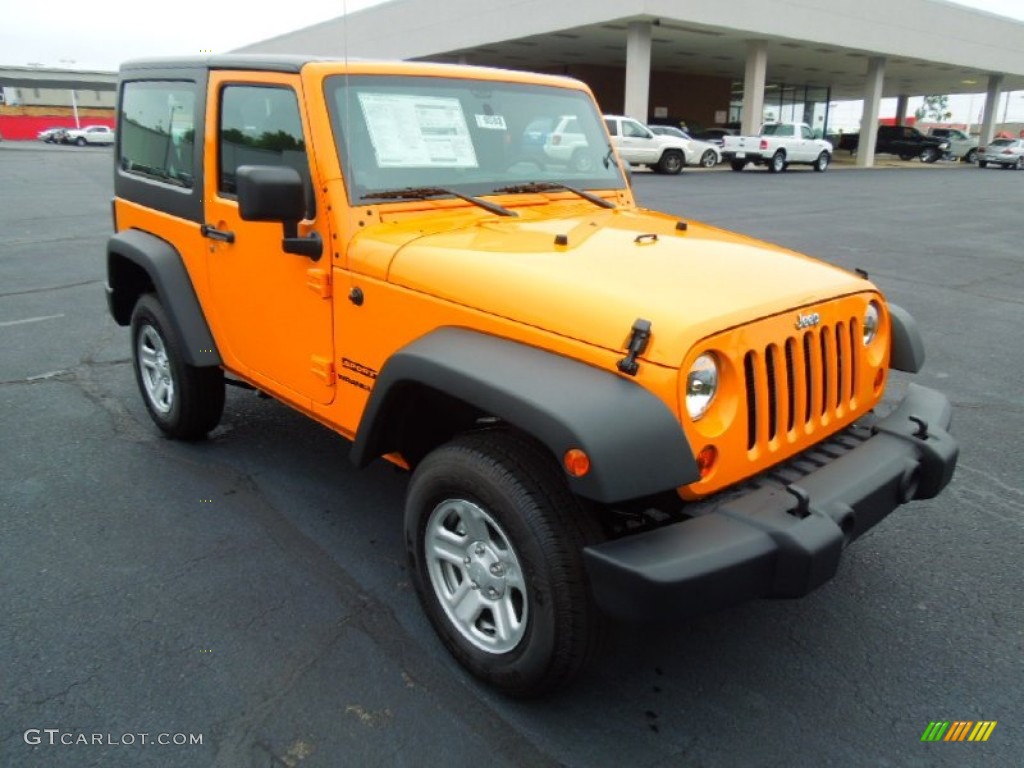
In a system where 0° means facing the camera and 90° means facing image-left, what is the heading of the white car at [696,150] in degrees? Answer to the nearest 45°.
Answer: approximately 270°

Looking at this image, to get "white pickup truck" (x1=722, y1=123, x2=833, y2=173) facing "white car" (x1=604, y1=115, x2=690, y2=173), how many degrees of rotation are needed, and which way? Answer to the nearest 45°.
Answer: approximately 180°

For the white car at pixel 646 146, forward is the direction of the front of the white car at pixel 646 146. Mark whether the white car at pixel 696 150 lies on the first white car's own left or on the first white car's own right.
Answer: on the first white car's own left

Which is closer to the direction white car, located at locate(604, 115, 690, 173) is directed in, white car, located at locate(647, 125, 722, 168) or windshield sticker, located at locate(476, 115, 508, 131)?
the white car

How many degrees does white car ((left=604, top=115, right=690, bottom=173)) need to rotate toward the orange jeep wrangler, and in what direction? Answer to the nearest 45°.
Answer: approximately 90° to its right

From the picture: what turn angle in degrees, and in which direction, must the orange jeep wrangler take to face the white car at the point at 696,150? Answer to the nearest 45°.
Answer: approximately 135° to its left

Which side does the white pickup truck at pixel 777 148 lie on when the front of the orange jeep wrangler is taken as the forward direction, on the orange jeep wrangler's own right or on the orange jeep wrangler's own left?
on the orange jeep wrangler's own left

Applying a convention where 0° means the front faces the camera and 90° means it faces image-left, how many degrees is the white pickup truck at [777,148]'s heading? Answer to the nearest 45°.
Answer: approximately 225°

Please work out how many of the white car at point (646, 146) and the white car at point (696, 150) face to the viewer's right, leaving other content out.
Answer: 2

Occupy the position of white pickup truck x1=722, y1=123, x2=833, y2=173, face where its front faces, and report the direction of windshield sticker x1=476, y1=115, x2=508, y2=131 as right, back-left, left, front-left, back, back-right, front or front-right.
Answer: back-right

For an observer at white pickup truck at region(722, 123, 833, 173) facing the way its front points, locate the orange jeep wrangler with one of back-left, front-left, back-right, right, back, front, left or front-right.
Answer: back-right
